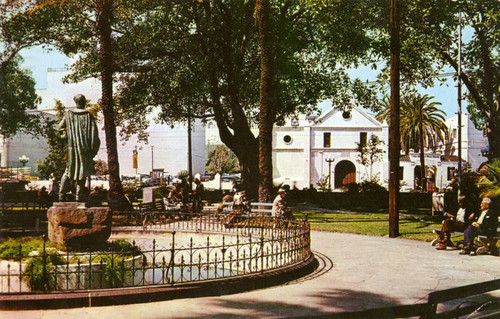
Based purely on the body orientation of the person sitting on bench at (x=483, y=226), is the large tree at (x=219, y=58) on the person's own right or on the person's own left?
on the person's own right

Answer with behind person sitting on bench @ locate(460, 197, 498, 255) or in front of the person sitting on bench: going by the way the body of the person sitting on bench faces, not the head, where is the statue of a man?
in front

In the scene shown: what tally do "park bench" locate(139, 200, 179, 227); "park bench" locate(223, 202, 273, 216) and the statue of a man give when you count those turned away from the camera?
1

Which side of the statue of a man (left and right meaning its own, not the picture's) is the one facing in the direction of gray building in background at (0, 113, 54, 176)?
front

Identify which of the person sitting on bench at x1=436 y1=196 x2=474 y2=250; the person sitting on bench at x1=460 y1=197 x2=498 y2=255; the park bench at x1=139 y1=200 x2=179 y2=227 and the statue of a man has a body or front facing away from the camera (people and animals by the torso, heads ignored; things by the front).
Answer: the statue of a man

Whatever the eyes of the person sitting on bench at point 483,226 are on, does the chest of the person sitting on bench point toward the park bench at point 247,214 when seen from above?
no

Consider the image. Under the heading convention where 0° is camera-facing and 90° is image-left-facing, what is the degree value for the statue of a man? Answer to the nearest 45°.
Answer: approximately 180°

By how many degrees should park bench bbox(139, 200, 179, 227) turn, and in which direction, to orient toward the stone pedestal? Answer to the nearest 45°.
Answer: approximately 45° to its right

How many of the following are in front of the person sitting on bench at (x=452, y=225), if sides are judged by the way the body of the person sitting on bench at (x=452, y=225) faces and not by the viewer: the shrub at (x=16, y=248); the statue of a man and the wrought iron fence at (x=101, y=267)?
3

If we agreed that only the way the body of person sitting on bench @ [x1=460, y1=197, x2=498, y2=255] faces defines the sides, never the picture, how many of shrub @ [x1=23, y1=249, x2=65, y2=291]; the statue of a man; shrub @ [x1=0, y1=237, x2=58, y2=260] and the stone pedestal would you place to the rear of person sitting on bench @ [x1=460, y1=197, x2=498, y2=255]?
0

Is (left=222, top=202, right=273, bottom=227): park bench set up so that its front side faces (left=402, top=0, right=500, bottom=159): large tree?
no

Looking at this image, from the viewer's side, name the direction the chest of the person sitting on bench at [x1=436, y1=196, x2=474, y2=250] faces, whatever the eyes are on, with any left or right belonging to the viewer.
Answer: facing the viewer and to the left of the viewer

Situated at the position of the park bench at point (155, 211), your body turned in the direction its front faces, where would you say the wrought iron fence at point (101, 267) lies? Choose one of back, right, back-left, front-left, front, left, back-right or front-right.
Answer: front-right

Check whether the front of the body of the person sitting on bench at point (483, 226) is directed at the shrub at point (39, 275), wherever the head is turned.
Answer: yes

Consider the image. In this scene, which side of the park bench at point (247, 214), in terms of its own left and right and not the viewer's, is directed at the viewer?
front

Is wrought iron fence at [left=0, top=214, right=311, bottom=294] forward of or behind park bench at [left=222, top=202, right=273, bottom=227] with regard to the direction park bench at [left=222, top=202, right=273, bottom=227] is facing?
forward

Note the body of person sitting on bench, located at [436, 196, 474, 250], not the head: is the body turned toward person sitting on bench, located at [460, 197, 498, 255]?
no
